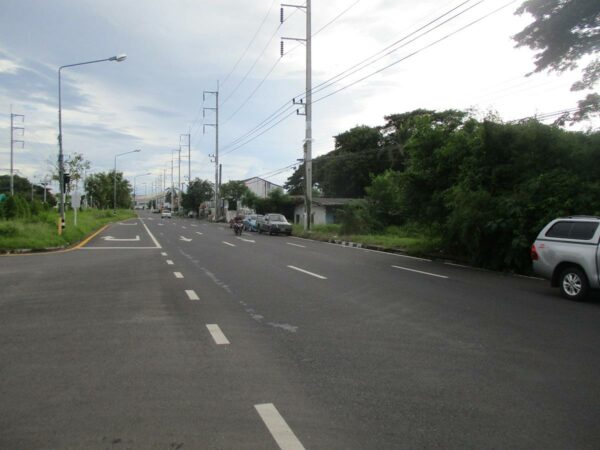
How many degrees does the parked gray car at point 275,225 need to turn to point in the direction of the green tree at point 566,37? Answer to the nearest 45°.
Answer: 0° — it already faces it

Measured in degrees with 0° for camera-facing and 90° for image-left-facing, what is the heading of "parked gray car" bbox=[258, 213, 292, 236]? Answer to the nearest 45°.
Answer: approximately 315°
